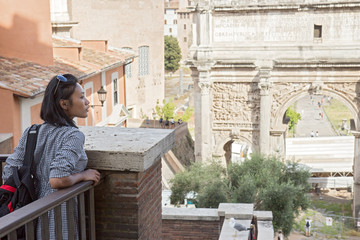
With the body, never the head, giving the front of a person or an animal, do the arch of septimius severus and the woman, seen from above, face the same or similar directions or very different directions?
very different directions

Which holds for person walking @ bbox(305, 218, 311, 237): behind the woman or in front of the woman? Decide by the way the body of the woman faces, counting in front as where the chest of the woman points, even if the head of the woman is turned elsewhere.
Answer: in front

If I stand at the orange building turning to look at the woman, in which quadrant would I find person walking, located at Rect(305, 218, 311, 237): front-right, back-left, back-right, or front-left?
back-left

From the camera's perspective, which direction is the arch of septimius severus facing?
toward the camera

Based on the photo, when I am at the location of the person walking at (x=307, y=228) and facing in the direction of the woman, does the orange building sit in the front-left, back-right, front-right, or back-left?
front-right

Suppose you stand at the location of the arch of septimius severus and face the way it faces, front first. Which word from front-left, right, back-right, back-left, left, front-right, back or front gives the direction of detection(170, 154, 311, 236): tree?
front

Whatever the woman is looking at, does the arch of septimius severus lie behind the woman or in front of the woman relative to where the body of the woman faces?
in front

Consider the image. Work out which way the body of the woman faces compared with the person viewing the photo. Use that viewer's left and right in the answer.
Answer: facing away from the viewer and to the right of the viewer

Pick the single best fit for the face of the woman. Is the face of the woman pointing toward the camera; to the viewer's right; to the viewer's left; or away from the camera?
to the viewer's right

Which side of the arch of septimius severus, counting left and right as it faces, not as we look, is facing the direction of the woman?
front

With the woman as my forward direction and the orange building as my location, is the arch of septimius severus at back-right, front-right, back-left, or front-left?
back-left

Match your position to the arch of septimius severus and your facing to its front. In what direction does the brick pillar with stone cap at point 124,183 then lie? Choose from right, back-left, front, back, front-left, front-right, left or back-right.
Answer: front
